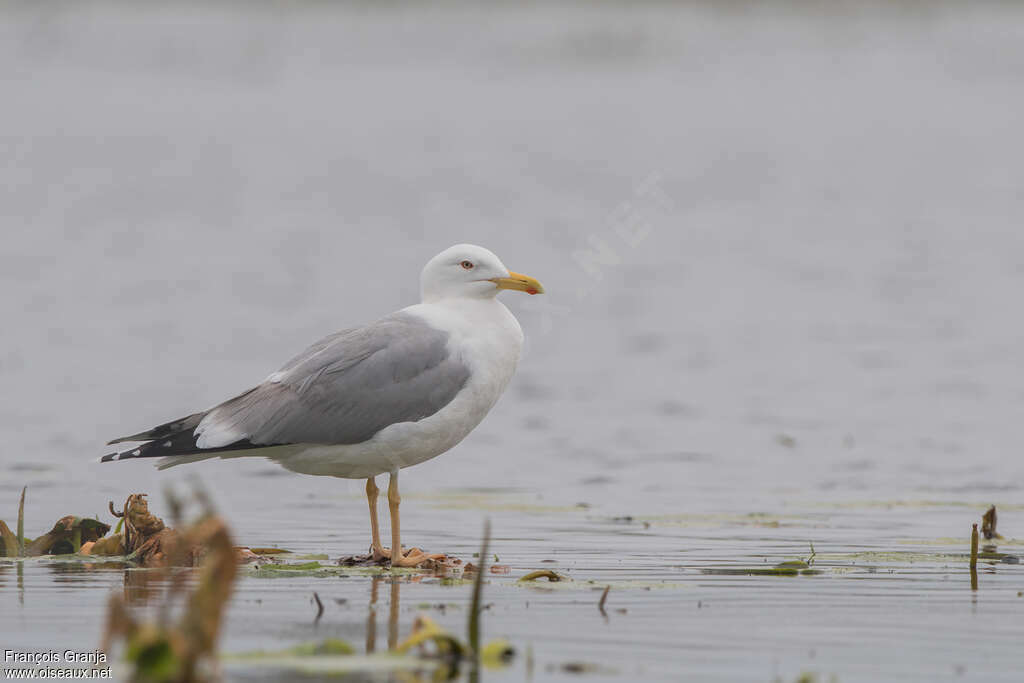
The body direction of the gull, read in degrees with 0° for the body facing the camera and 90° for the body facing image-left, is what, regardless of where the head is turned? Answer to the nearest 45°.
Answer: approximately 270°

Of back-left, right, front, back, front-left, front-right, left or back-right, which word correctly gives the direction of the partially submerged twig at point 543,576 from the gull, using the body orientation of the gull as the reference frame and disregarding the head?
front-right

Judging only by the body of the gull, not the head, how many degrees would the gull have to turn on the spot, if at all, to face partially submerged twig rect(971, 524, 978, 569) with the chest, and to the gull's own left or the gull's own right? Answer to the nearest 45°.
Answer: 0° — it already faces it

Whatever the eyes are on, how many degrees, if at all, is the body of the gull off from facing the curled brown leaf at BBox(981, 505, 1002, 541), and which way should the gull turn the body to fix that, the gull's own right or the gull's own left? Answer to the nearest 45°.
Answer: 0° — it already faces it
